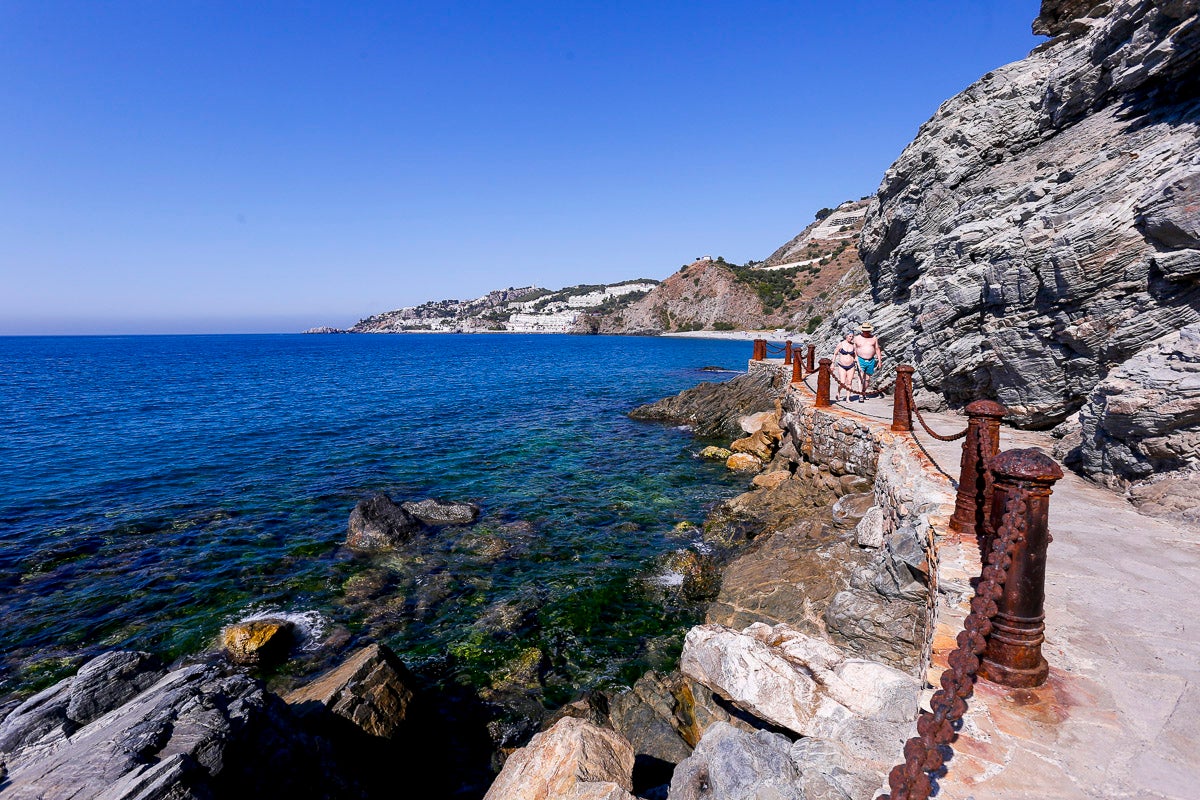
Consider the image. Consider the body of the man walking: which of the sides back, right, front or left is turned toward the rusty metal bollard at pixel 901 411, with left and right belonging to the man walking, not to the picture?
front

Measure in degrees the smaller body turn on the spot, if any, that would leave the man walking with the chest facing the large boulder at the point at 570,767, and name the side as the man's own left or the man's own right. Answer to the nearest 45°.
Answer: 0° — they already face it

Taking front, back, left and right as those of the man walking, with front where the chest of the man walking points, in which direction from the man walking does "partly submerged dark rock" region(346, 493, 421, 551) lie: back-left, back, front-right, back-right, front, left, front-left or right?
front-right

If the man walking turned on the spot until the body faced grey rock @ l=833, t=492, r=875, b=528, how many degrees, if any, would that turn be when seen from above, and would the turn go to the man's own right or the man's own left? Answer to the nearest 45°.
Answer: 0° — they already face it

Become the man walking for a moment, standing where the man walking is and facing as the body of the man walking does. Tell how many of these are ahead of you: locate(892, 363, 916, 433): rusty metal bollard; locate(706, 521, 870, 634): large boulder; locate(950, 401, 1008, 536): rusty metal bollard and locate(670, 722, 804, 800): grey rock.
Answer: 4

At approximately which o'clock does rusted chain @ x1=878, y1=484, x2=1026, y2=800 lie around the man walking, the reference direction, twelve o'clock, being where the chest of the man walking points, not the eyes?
The rusted chain is roughly at 12 o'clock from the man walking.

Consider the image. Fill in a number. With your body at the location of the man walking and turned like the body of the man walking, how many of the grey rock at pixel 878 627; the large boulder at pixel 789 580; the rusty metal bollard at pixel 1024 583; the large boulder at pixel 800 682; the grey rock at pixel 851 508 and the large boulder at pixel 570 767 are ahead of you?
6

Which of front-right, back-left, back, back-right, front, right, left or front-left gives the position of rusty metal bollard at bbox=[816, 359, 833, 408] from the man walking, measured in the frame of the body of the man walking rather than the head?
front-right

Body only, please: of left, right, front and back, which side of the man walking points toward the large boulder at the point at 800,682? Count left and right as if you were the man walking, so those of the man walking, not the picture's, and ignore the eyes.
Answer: front

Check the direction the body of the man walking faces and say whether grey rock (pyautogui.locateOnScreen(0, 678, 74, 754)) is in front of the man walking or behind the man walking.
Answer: in front

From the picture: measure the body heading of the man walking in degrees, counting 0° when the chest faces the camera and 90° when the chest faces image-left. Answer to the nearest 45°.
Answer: approximately 0°

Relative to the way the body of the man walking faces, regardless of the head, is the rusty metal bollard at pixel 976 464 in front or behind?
in front

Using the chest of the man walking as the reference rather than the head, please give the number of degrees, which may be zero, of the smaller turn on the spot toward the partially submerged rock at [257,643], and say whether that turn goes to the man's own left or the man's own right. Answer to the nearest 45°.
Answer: approximately 45° to the man's own right
